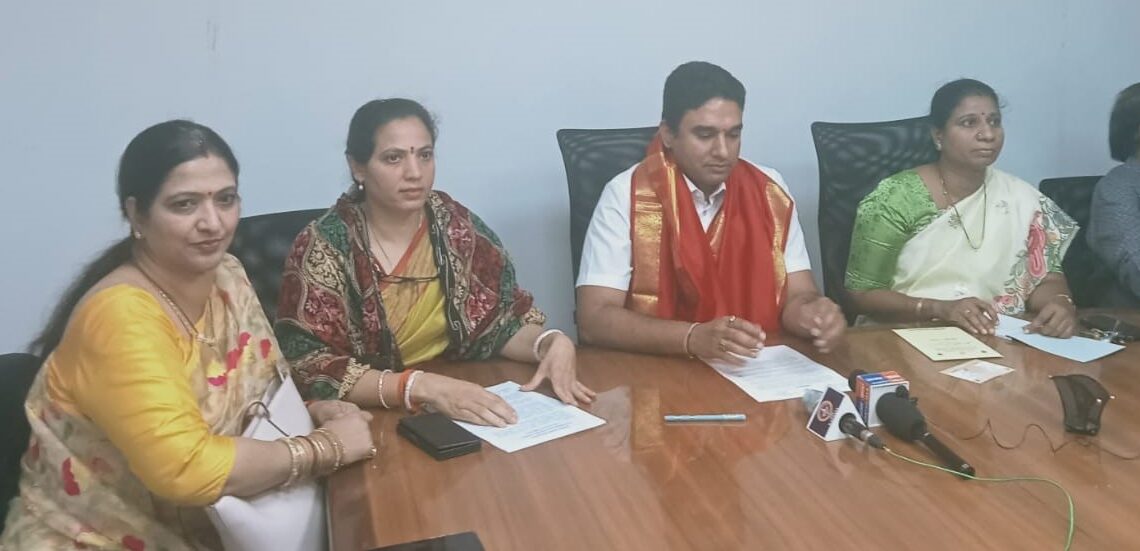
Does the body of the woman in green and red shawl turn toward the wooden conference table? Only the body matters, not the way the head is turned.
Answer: yes

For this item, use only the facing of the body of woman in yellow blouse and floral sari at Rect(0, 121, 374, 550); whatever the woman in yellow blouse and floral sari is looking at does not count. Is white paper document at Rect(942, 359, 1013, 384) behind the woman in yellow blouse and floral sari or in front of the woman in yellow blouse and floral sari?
in front

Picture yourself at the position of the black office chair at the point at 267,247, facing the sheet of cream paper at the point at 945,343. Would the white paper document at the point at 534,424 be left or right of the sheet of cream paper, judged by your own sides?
right

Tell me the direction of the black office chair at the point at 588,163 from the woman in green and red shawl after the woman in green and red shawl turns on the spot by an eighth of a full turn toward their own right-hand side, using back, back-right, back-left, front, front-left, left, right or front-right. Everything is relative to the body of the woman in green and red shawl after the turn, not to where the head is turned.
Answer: back-left

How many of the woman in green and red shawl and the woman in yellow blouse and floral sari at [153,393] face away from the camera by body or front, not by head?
0

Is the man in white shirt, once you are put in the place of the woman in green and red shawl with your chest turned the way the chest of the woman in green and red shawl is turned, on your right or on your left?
on your left

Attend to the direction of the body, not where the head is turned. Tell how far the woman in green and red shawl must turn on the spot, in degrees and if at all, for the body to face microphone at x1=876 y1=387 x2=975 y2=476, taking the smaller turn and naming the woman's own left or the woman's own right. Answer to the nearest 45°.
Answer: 0° — they already face it

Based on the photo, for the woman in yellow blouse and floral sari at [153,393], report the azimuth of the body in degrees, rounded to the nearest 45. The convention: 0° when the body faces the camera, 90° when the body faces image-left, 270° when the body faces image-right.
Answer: approximately 315°
